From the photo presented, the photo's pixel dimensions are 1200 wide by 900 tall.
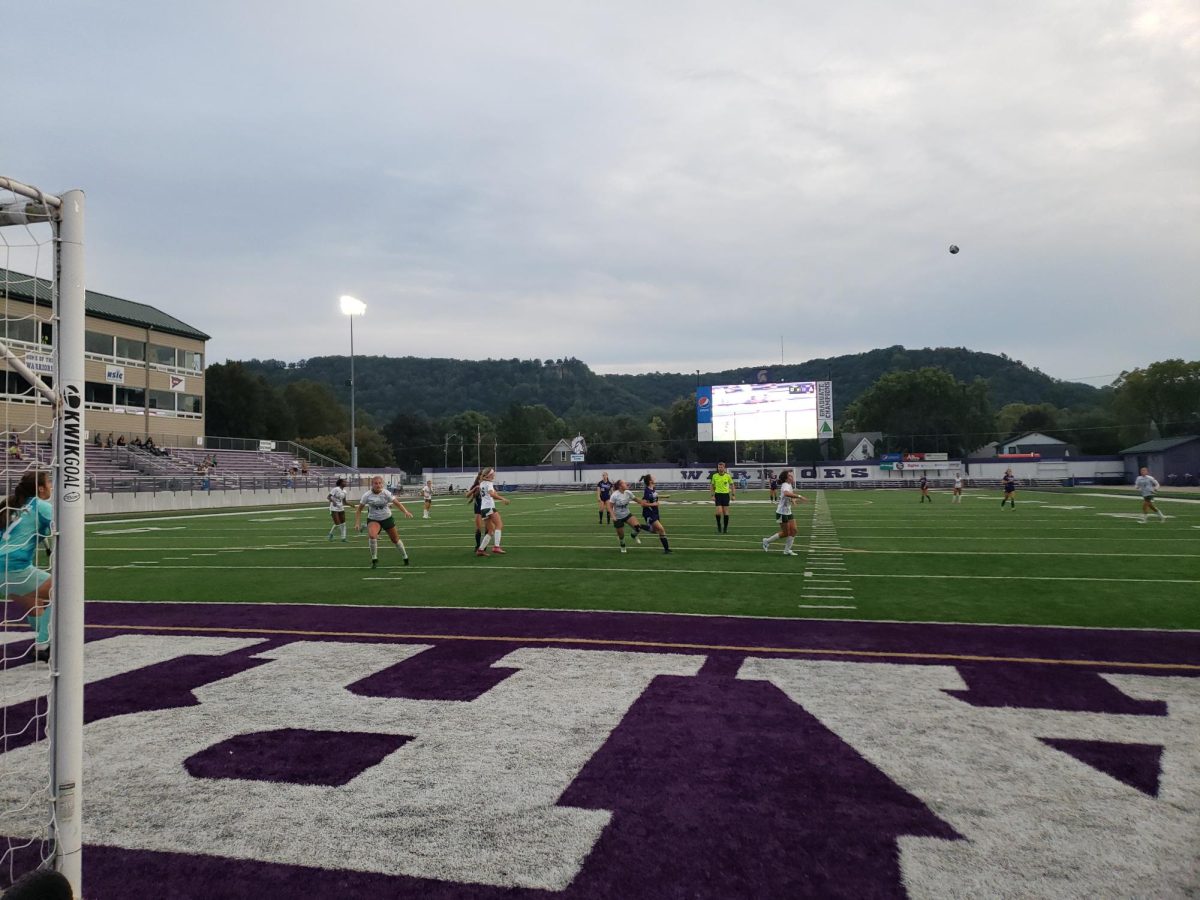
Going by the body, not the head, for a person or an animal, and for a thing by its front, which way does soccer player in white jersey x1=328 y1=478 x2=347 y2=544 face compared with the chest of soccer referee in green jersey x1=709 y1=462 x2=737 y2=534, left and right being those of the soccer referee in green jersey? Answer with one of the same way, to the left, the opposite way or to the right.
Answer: to the left

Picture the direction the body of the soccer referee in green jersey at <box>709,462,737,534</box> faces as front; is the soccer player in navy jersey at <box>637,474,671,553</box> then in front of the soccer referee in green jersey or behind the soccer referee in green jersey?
in front

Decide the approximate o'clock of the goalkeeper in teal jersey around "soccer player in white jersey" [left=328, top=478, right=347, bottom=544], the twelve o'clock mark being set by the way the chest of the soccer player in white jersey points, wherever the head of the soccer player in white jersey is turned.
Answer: The goalkeeper in teal jersey is roughly at 2 o'clock from the soccer player in white jersey.

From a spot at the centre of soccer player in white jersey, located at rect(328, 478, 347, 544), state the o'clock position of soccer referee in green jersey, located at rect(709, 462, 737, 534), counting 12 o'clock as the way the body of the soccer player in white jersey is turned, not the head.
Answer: The soccer referee in green jersey is roughly at 11 o'clock from the soccer player in white jersey.

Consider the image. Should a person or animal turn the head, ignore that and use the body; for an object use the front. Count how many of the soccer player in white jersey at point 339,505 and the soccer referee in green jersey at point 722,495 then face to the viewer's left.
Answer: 0

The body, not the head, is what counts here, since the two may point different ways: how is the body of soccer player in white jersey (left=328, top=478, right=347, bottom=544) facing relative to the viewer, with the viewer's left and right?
facing the viewer and to the right of the viewer

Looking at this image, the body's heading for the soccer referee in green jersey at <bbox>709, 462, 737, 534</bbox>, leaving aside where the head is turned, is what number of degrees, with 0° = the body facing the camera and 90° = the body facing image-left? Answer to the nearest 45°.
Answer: approximately 0°

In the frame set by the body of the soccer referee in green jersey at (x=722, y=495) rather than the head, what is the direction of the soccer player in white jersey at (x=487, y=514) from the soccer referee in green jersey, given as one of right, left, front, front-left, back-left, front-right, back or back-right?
front-right

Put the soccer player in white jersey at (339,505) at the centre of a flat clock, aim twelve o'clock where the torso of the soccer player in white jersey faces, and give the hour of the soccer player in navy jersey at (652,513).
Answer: The soccer player in navy jersey is roughly at 12 o'clock from the soccer player in white jersey.
